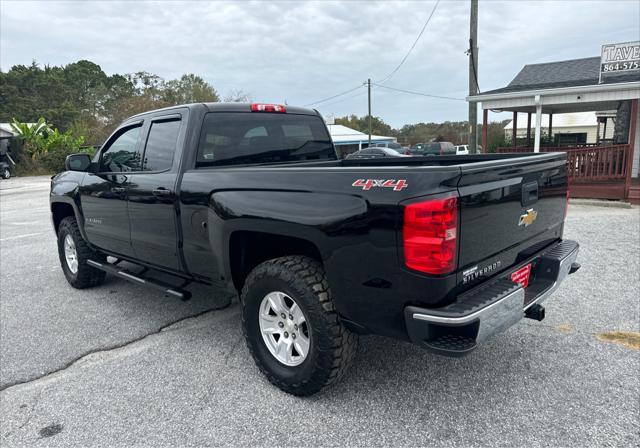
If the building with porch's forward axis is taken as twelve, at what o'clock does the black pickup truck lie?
The black pickup truck is roughly at 11 o'clock from the building with porch.

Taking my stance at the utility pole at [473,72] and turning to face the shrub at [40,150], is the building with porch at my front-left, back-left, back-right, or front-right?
back-left

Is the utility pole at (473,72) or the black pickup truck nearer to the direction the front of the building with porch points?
the black pickup truck

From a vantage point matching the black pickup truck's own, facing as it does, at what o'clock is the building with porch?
The building with porch is roughly at 3 o'clock from the black pickup truck.

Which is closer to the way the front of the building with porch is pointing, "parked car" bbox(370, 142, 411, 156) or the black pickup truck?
the black pickup truck

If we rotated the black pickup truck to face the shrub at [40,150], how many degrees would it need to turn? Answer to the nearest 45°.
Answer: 0° — it already faces it

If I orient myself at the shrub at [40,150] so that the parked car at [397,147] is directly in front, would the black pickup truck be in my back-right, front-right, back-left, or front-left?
front-right

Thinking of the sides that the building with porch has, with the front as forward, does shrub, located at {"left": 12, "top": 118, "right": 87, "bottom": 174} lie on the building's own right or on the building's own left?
on the building's own right

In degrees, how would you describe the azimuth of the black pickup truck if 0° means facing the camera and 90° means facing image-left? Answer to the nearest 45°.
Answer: approximately 135°

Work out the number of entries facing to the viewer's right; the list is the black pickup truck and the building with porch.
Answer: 0

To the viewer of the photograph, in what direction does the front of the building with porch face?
facing the viewer and to the left of the viewer

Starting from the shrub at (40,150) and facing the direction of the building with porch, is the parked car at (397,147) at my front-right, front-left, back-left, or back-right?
front-left

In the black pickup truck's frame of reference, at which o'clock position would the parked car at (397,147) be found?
The parked car is roughly at 2 o'clock from the black pickup truck.
